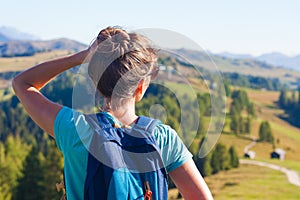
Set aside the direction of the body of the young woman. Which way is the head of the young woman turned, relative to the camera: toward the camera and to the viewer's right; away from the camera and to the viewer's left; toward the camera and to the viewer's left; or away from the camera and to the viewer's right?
away from the camera and to the viewer's right

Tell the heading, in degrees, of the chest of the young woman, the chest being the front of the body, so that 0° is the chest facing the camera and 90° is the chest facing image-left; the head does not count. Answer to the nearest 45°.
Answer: approximately 180°
